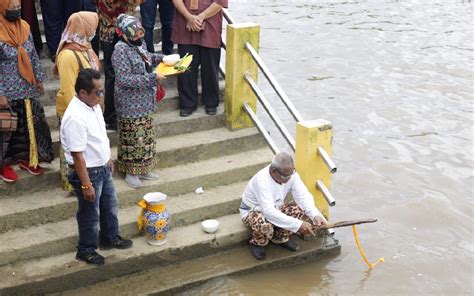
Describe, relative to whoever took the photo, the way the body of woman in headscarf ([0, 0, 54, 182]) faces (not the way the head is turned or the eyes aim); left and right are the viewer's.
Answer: facing the viewer and to the right of the viewer

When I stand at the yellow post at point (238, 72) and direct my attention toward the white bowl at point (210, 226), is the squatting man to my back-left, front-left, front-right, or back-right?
front-left

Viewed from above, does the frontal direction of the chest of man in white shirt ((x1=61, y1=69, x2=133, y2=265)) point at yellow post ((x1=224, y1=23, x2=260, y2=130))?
no

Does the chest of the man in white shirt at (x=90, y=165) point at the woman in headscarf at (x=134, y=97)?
no

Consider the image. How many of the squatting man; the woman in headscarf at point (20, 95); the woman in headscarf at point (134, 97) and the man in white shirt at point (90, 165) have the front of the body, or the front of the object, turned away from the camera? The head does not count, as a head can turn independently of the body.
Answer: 0

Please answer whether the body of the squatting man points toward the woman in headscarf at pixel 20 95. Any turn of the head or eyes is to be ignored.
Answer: no

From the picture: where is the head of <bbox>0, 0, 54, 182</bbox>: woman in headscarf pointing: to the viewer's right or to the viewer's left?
to the viewer's right

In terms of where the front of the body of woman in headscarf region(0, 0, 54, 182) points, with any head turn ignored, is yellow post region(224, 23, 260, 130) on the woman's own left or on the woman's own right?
on the woman's own left

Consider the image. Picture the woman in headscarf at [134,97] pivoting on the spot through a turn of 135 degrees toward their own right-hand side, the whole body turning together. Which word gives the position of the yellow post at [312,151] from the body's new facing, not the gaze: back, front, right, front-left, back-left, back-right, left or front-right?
back

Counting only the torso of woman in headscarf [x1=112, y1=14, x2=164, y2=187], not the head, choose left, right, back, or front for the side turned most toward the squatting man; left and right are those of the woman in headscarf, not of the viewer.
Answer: front

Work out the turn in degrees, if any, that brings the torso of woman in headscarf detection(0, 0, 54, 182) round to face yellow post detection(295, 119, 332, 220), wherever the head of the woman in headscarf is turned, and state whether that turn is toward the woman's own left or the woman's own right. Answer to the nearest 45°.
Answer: approximately 45° to the woman's own left

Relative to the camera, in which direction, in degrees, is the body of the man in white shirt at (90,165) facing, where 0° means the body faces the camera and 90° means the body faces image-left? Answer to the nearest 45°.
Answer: approximately 315°

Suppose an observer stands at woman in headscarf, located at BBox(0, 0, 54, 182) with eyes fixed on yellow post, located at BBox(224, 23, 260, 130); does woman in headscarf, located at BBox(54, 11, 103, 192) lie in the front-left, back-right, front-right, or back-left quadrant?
front-right

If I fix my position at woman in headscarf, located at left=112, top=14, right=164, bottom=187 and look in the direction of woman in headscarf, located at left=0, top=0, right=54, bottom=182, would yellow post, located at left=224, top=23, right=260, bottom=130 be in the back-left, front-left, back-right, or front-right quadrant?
back-right

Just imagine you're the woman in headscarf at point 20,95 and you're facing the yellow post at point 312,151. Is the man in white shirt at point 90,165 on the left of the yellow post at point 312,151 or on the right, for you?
right

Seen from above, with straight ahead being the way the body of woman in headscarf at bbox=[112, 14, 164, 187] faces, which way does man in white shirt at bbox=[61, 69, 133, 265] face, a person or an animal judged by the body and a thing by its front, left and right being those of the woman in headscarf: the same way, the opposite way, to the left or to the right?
the same way
